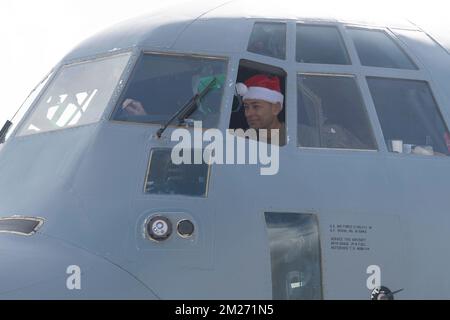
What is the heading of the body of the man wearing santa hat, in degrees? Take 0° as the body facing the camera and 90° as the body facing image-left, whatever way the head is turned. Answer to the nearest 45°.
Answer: approximately 45°
